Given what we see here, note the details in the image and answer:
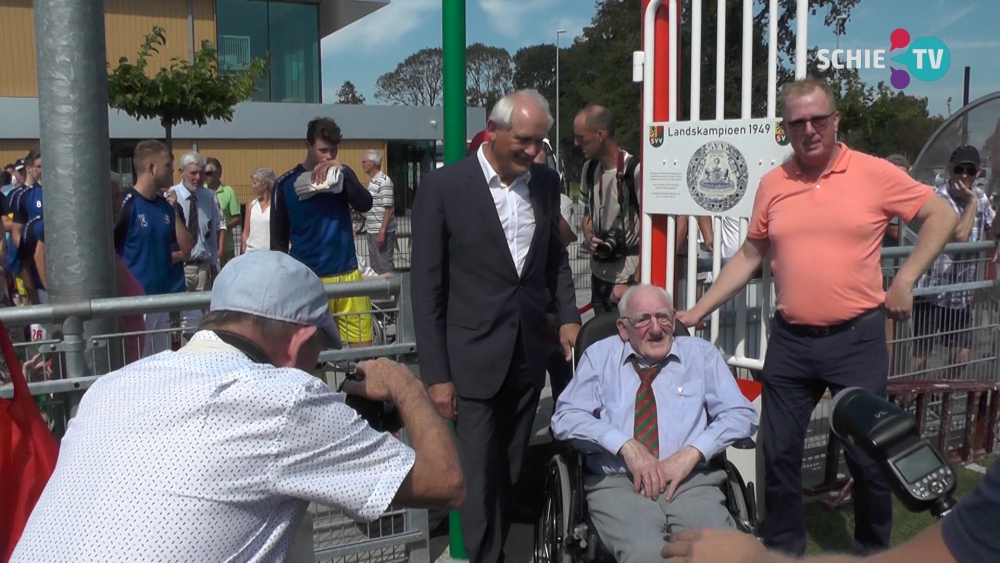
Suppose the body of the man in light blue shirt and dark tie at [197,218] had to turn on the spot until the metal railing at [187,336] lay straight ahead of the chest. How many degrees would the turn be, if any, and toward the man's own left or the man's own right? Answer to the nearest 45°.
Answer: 0° — they already face it

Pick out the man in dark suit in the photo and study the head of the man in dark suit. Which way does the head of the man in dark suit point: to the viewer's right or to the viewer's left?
to the viewer's right

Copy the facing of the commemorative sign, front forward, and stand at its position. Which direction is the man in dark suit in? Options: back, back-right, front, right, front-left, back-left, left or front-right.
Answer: front-right

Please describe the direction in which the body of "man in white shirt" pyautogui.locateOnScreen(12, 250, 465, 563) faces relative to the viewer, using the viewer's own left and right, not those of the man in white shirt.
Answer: facing away from the viewer and to the right of the viewer

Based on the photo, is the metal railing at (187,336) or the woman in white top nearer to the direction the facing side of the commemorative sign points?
the metal railing

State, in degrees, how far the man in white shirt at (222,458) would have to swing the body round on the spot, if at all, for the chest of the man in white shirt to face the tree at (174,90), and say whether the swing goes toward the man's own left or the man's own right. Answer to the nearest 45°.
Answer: approximately 45° to the man's own left

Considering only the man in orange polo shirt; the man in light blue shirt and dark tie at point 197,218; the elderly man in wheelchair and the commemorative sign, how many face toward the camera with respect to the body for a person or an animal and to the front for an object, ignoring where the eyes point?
4

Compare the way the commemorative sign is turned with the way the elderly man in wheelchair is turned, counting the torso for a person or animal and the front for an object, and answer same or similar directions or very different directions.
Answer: same or similar directions

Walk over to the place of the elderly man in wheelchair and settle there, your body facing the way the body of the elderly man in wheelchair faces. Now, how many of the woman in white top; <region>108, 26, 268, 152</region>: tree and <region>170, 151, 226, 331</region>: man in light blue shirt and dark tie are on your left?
0

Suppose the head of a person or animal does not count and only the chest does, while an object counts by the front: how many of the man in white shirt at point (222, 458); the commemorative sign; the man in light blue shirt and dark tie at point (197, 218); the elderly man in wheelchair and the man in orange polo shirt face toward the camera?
4

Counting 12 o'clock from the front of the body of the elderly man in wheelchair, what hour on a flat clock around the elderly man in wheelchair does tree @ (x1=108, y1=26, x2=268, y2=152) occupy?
The tree is roughly at 5 o'clock from the elderly man in wheelchair.

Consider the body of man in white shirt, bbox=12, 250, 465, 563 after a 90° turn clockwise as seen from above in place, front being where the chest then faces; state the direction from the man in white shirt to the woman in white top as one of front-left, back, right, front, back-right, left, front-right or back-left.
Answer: back-left

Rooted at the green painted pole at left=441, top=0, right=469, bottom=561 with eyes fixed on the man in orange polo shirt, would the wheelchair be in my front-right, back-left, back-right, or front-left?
front-right

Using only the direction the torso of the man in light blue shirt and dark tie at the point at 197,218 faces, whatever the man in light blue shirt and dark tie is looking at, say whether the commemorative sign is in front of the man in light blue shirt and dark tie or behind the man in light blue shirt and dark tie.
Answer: in front

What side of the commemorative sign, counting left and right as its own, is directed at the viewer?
front

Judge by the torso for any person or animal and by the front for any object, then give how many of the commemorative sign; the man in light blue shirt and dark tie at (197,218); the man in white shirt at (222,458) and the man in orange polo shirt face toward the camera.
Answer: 3

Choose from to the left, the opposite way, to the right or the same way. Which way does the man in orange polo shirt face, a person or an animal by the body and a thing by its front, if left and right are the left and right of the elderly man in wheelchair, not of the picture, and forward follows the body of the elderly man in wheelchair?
the same way

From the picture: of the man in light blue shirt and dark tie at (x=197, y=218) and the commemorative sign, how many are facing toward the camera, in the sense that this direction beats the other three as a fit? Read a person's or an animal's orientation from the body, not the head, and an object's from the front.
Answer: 2

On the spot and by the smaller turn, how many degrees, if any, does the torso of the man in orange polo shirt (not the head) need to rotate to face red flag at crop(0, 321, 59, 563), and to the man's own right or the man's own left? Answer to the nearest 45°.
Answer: approximately 45° to the man's own right

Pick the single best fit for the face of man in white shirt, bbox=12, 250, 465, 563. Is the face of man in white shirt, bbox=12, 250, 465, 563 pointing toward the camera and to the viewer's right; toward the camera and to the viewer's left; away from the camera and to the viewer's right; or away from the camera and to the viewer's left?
away from the camera and to the viewer's right
